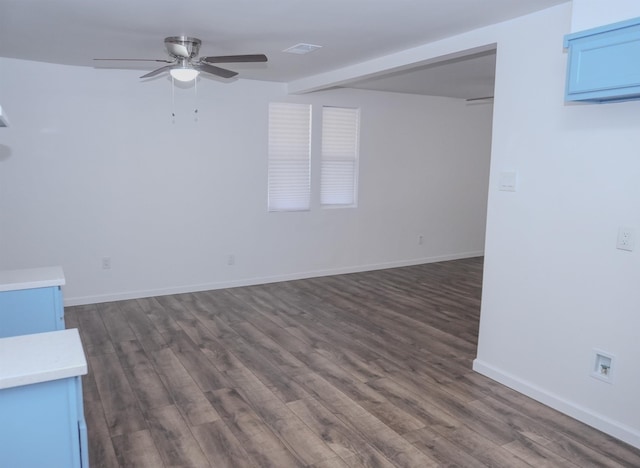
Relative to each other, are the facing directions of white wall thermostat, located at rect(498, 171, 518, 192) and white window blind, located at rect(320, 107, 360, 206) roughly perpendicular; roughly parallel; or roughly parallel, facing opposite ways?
roughly perpendicular

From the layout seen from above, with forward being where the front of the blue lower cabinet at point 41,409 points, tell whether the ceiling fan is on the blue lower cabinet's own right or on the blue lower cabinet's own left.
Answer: on the blue lower cabinet's own left

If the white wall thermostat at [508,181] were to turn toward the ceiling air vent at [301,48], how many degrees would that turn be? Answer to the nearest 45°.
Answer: approximately 45° to its right

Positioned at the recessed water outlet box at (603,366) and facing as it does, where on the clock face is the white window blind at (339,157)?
The white window blind is roughly at 3 o'clock from the recessed water outlet box.

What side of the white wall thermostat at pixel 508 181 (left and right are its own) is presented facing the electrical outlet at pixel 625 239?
left

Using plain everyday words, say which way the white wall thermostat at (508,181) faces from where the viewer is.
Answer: facing the viewer and to the left of the viewer

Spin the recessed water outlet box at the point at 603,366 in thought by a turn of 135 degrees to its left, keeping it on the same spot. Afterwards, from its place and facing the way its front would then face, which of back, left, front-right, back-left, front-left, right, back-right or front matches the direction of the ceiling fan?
back

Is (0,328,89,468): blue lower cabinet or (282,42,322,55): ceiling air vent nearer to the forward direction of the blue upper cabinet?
the blue lower cabinet

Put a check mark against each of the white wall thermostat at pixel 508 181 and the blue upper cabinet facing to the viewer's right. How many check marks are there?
0

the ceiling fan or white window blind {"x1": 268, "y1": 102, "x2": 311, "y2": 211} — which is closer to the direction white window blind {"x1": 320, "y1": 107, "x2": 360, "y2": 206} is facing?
the ceiling fan

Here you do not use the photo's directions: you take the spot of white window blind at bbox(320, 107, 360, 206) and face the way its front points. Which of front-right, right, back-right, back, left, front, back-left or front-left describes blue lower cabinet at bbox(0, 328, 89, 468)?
front-right

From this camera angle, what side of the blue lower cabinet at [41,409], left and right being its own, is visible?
right

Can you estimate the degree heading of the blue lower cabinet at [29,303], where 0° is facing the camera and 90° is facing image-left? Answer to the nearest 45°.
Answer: approximately 270°

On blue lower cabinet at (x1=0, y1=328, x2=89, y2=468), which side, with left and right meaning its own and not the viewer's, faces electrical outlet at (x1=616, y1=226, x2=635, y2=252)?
front
